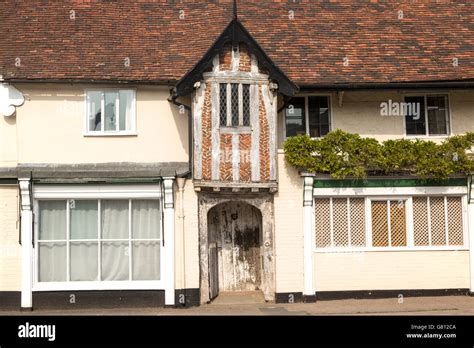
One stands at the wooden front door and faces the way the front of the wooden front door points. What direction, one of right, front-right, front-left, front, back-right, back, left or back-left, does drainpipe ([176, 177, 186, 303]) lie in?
front-right

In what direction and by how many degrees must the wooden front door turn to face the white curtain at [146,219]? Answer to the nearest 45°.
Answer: approximately 90° to its right

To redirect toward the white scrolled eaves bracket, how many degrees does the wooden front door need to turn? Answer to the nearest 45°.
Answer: approximately 90° to its right

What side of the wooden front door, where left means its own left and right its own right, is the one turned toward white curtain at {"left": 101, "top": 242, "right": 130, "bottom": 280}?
right

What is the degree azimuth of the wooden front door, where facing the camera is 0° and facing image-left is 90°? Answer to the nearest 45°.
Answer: approximately 0°

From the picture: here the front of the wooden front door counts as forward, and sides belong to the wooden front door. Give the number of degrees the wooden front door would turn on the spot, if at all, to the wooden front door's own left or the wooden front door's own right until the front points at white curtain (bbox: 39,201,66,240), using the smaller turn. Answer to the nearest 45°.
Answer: approximately 90° to the wooden front door's own right

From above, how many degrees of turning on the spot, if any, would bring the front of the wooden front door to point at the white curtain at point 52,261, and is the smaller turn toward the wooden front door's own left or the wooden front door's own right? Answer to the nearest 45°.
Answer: approximately 90° to the wooden front door's own right
